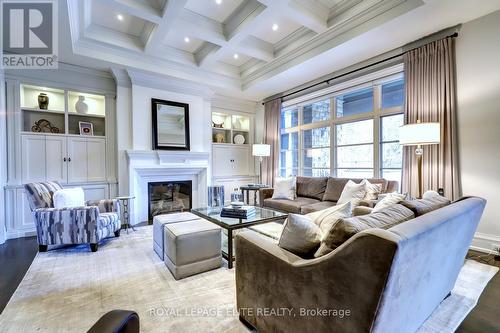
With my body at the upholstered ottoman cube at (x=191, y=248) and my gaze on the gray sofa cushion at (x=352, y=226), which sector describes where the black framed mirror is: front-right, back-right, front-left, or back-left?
back-left

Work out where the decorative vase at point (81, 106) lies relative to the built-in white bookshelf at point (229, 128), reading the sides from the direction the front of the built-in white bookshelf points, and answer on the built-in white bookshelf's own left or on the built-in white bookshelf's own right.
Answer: on the built-in white bookshelf's own right

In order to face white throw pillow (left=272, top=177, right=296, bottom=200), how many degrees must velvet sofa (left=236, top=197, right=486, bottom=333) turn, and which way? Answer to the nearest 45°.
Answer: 0° — it already faces it

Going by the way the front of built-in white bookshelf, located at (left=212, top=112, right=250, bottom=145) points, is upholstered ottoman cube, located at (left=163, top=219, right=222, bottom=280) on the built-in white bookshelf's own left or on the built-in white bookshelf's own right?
on the built-in white bookshelf's own right

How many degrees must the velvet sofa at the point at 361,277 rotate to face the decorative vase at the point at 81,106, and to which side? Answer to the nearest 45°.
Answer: approximately 45° to its left

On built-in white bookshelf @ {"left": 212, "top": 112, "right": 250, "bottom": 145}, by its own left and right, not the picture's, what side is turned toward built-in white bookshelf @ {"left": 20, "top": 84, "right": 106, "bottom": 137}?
right

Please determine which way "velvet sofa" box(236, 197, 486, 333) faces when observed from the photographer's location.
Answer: facing away from the viewer and to the left of the viewer

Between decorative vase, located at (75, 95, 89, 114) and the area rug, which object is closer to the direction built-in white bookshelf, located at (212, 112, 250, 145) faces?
the area rug

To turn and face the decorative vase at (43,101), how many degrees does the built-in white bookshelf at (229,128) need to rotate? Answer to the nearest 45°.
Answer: approximately 90° to its right

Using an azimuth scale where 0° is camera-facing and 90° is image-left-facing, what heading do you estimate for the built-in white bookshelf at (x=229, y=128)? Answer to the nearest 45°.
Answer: approximately 315°

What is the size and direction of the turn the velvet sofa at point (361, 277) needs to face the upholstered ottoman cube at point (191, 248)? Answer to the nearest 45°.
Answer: approximately 45° to its left
